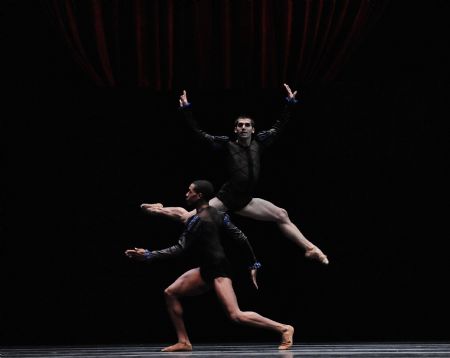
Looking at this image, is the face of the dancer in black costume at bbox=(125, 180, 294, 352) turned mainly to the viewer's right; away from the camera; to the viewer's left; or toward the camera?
to the viewer's left

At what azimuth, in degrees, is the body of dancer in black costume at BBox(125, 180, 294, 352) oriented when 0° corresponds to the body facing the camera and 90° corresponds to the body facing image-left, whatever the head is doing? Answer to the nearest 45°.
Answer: approximately 90°
